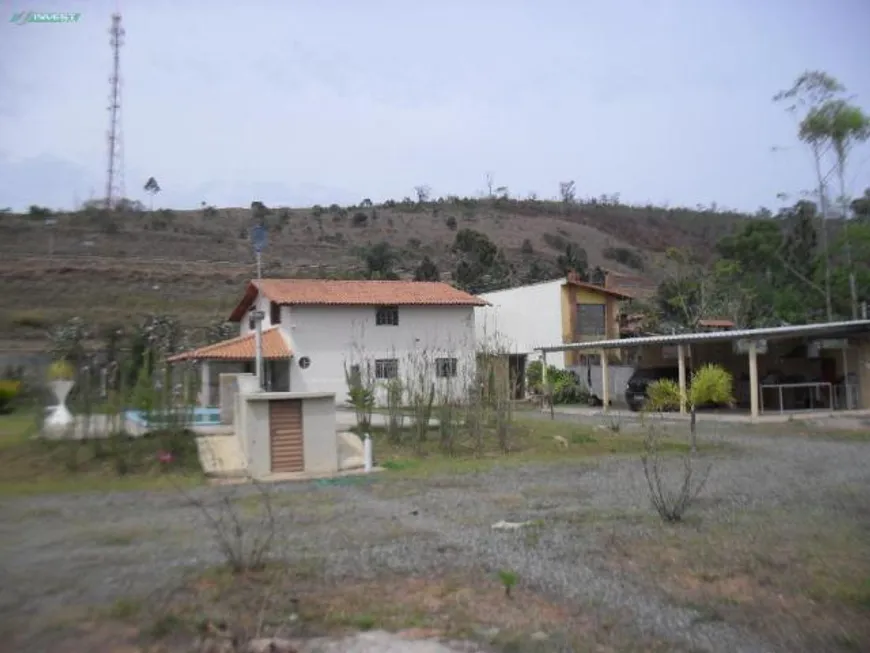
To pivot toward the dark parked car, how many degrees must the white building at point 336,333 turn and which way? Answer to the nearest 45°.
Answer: approximately 135° to its left

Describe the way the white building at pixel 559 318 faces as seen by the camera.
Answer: facing the viewer and to the right of the viewer

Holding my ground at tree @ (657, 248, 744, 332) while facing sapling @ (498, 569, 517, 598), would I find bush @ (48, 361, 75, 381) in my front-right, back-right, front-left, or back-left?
front-right

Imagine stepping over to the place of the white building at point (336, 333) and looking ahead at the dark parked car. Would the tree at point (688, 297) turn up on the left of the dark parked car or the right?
left

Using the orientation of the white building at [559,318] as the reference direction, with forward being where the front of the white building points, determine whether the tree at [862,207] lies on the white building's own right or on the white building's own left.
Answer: on the white building's own left

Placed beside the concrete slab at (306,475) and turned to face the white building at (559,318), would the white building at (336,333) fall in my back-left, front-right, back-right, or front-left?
front-left
